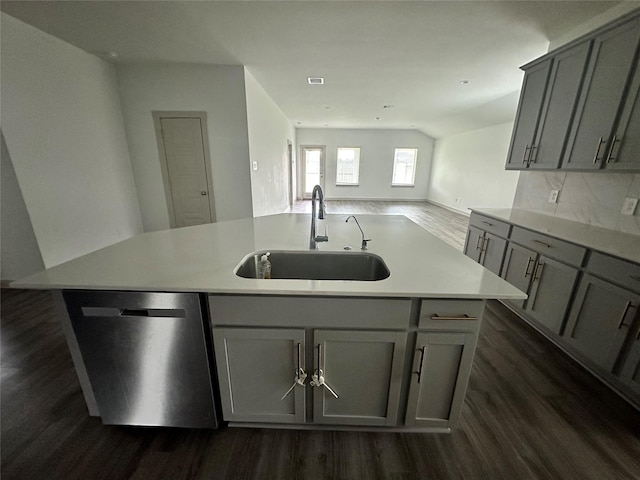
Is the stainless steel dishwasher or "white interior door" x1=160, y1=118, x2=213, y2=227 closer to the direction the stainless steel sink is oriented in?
the stainless steel dishwasher

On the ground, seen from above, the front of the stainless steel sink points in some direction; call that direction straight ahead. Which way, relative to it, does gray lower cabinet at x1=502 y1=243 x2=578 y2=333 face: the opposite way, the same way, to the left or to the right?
to the right

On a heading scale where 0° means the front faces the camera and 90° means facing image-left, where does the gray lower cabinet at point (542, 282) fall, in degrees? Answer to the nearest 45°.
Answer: approximately 45°

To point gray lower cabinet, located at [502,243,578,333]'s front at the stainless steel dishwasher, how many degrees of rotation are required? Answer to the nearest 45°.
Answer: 0° — it already faces it

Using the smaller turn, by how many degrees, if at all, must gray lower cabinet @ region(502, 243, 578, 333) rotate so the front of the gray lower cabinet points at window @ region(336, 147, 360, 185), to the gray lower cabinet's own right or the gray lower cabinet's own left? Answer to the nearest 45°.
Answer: approximately 90° to the gray lower cabinet's own right

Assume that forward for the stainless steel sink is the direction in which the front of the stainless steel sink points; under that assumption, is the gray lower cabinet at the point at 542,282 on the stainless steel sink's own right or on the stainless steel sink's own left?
on the stainless steel sink's own left

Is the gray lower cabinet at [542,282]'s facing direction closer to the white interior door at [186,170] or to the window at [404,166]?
the white interior door

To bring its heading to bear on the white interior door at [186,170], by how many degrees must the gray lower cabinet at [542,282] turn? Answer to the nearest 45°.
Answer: approximately 45° to its right

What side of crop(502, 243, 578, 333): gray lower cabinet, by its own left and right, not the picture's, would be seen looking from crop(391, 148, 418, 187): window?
right

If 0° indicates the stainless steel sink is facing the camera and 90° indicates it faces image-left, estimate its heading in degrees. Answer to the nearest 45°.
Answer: approximately 0°

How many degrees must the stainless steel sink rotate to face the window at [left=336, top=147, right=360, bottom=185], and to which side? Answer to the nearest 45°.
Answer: approximately 180°
